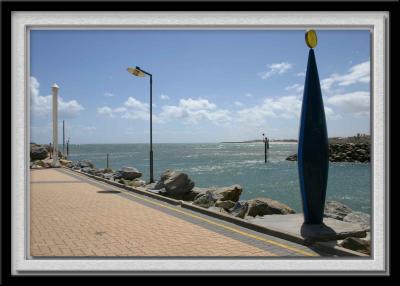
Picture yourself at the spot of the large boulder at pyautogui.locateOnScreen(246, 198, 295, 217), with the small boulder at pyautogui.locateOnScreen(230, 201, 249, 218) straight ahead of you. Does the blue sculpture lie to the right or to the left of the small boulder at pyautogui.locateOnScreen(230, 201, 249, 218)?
left

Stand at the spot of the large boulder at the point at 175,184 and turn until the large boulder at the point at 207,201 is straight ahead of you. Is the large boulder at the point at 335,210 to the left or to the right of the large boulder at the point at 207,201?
left
